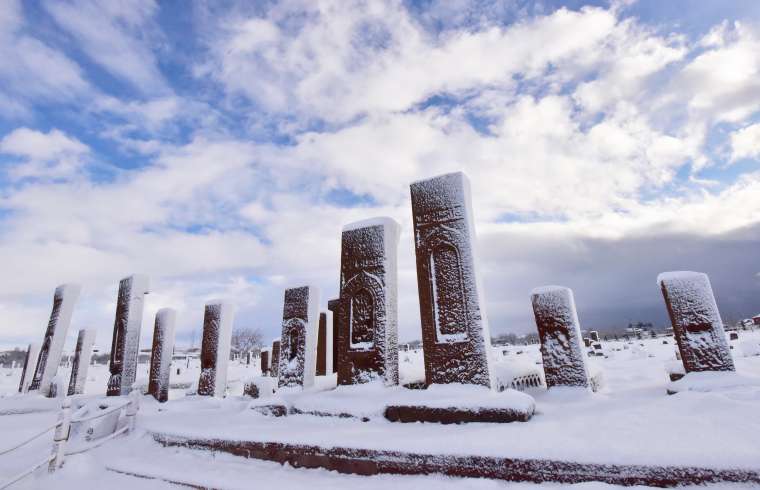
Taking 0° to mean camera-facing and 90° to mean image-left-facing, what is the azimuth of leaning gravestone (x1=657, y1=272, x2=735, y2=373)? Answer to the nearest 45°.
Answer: approximately 0°

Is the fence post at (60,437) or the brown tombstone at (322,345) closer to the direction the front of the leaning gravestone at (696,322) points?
the fence post

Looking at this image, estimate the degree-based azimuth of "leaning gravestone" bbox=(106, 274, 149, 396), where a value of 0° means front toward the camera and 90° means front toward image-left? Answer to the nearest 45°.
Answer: approximately 45°

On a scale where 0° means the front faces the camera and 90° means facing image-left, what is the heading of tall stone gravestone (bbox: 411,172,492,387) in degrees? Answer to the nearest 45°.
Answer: approximately 0°

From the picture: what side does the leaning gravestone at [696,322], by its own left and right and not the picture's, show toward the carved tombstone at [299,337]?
right

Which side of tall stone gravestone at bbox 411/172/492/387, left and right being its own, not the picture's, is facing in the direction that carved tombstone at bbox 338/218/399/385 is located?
right

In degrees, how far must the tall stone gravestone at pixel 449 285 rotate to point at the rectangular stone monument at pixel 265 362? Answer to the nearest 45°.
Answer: approximately 135° to its right

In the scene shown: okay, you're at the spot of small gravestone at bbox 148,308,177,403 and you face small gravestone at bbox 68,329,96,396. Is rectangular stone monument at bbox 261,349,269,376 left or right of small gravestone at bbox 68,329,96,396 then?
right

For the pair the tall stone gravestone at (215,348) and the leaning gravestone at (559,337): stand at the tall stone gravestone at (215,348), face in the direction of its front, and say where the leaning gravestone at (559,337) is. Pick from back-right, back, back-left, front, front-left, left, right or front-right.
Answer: left

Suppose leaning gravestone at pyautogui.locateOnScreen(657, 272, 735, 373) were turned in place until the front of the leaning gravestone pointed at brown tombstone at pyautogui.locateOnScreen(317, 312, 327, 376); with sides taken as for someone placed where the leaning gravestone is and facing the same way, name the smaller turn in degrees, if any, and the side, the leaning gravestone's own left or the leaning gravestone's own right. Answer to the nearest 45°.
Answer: approximately 90° to the leaning gravestone's own right

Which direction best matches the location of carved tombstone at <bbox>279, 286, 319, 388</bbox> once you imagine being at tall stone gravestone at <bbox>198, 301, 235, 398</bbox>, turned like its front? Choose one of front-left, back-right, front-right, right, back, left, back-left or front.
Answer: left
